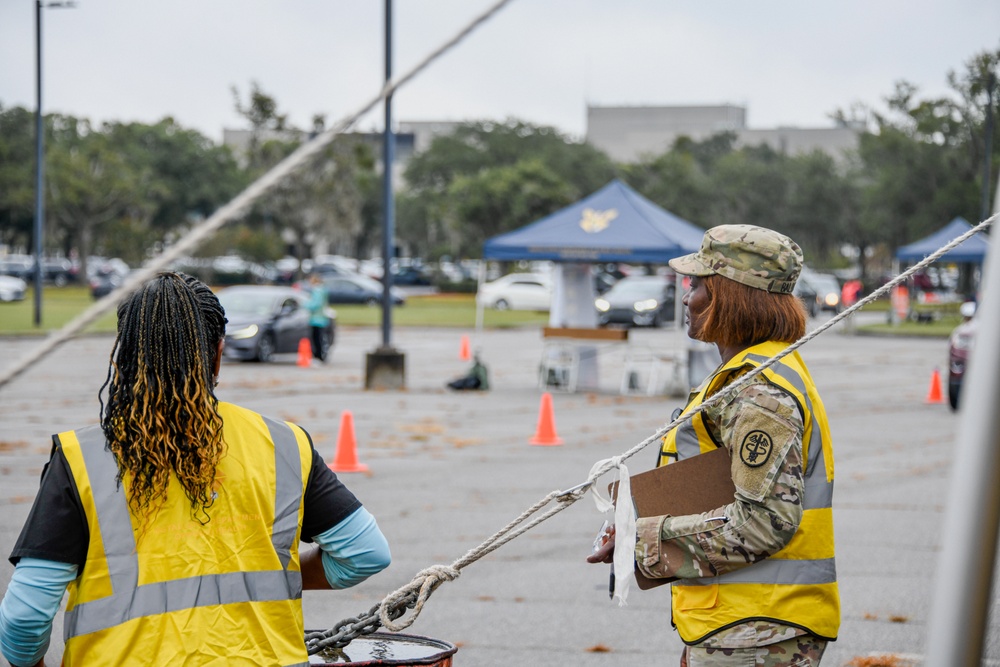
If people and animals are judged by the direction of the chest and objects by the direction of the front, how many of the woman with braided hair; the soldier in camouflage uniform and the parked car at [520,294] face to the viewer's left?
2

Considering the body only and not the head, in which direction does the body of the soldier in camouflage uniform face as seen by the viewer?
to the viewer's left

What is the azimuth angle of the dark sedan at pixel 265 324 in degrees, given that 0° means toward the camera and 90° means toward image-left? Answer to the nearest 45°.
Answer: approximately 45°

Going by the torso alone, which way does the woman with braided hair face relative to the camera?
away from the camera

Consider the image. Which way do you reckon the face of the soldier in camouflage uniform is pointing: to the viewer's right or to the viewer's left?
to the viewer's left

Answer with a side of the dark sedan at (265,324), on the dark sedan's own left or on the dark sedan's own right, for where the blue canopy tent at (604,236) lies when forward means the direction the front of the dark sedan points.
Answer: on the dark sedan's own left

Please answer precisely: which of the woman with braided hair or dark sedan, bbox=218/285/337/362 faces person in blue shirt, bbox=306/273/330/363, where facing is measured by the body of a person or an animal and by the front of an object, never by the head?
the woman with braided hair

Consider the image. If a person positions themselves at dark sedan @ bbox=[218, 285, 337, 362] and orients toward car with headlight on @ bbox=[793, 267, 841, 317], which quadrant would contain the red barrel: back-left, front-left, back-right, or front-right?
back-right

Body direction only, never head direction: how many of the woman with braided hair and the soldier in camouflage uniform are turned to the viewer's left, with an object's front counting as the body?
1

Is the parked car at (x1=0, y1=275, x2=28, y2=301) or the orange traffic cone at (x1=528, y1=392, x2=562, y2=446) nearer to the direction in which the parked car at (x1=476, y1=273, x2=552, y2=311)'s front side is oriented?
the parked car

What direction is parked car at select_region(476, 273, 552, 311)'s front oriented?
to the viewer's left

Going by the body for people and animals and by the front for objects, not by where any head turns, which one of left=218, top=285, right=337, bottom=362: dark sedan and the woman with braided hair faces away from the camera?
the woman with braided hair

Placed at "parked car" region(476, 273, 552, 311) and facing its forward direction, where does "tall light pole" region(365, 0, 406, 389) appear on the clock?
The tall light pole is roughly at 9 o'clock from the parked car.

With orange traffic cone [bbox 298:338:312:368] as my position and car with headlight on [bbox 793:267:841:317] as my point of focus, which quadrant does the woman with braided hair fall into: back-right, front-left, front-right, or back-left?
back-right
